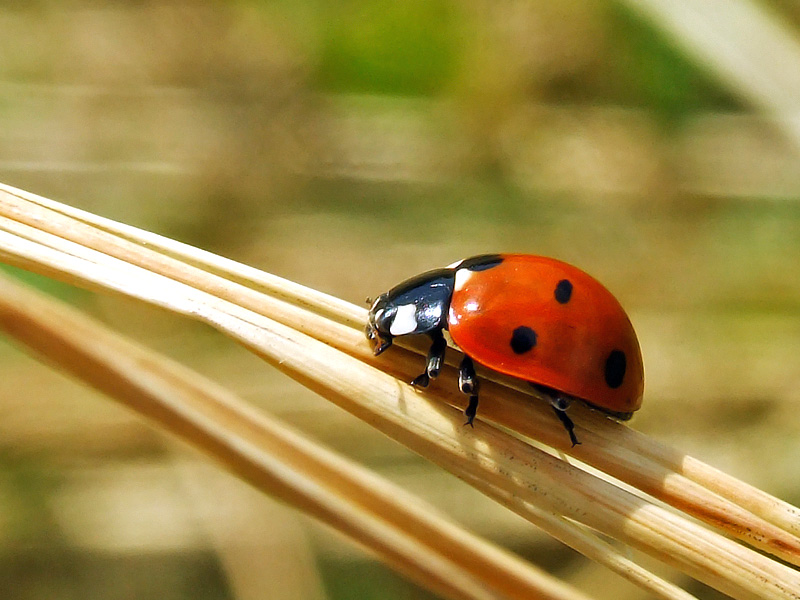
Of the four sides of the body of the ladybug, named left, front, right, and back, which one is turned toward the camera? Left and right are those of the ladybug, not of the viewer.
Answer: left
